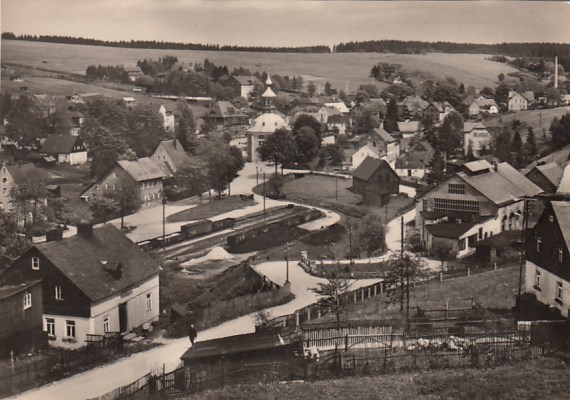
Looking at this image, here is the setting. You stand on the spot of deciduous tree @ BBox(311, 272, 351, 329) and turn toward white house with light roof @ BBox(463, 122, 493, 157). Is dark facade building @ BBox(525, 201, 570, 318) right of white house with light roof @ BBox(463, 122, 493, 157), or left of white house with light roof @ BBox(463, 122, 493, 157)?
right

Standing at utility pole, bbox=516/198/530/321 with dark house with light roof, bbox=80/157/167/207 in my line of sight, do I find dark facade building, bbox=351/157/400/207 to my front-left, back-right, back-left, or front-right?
front-right

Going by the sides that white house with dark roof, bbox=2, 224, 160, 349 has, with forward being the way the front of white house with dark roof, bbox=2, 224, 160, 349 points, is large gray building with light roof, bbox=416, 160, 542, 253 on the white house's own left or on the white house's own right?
on the white house's own left

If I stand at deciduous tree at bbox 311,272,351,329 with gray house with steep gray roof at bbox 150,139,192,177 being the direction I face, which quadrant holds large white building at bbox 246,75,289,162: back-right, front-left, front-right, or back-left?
front-right

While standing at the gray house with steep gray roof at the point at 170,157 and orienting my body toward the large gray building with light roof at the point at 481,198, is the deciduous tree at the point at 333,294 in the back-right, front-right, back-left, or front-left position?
front-right

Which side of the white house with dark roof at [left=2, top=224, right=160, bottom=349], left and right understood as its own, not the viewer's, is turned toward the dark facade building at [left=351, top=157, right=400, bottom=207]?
left

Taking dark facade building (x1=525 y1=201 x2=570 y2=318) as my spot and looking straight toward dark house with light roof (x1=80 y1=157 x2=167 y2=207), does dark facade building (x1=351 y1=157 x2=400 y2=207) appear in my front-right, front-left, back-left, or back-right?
front-right
